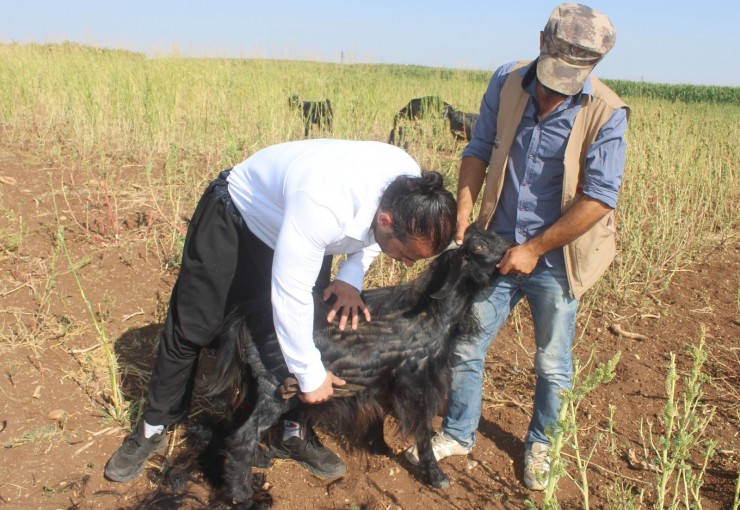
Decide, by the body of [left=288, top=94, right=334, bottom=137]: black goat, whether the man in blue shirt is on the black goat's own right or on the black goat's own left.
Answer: on the black goat's own left

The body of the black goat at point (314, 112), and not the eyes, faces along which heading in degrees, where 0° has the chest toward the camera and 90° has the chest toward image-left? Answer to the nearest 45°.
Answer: approximately 90°

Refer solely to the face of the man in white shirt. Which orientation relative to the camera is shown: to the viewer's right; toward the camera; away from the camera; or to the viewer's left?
to the viewer's right

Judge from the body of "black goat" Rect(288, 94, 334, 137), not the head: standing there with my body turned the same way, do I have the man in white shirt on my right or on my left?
on my left

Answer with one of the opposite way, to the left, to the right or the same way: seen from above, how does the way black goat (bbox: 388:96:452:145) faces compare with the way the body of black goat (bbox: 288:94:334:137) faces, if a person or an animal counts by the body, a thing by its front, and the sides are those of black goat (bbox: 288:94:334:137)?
the same way

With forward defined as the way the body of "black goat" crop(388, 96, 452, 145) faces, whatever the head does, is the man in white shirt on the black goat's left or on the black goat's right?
on the black goat's left

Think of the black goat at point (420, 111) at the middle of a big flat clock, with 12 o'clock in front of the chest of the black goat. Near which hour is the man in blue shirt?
The man in blue shirt is roughly at 9 o'clock from the black goat.

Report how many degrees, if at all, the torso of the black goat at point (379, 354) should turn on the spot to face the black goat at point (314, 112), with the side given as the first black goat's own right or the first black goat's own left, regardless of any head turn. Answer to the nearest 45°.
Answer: approximately 90° to the first black goat's own left

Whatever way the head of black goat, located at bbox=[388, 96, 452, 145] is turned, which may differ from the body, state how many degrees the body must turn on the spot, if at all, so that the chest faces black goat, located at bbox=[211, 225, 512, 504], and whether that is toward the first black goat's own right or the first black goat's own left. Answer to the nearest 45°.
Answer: approximately 90° to the first black goat's own left

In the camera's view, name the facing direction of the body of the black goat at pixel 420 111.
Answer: to the viewer's left

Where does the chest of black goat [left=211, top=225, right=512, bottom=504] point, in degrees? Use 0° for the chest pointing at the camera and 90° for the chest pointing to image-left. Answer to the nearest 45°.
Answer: approximately 270°

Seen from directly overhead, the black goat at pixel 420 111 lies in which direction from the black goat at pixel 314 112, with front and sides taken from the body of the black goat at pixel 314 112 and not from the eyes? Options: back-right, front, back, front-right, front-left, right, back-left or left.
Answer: back
